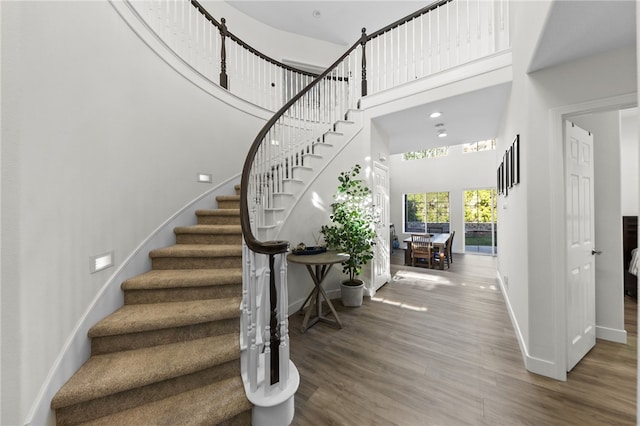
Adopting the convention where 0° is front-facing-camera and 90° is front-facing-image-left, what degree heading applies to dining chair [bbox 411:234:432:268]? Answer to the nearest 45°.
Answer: approximately 180°

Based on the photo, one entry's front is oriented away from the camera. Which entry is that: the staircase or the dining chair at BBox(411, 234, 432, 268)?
the dining chair

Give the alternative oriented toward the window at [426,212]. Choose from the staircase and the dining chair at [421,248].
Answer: the dining chair

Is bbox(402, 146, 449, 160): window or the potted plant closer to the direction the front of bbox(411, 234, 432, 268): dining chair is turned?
the window

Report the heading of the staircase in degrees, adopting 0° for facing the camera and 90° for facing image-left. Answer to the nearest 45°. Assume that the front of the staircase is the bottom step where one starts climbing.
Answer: approximately 0°

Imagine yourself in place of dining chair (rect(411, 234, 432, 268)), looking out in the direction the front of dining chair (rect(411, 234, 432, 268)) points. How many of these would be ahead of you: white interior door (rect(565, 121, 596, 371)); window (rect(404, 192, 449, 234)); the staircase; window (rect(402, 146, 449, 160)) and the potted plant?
2

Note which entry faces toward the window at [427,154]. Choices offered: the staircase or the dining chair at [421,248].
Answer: the dining chair

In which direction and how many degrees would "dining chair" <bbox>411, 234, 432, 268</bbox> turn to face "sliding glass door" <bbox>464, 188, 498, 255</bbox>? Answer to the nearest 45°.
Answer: approximately 45° to its right

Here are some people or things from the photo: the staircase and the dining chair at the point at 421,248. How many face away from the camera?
1

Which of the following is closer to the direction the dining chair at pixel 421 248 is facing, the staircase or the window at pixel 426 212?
the window

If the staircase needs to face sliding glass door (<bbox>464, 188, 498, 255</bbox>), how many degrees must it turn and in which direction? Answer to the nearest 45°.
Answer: approximately 90° to its left

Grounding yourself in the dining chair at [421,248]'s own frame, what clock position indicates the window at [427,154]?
The window is roughly at 12 o'clock from the dining chair.
